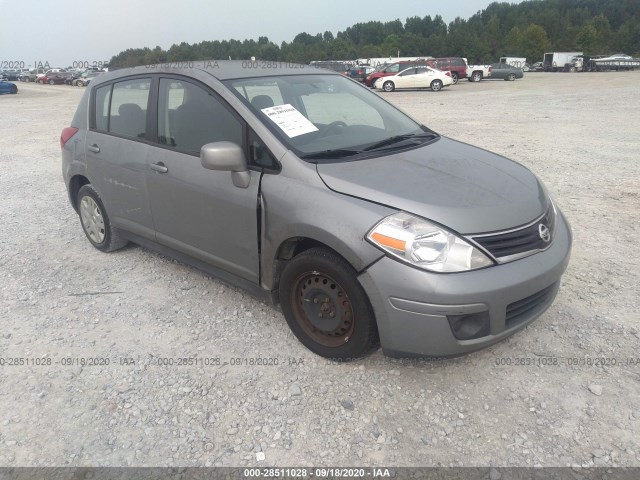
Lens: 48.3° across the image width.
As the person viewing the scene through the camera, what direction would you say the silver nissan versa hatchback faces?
facing the viewer and to the right of the viewer

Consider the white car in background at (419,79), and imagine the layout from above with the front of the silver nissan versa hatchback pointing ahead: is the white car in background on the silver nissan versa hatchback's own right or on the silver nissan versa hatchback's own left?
on the silver nissan versa hatchback's own left

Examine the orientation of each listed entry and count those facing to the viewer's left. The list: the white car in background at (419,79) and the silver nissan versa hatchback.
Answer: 1

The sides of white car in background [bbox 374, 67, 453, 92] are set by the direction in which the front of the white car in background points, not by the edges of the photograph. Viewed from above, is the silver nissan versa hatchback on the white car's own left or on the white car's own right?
on the white car's own left

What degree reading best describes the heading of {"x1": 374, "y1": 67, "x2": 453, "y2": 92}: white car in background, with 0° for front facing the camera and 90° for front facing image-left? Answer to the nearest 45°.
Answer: approximately 90°
